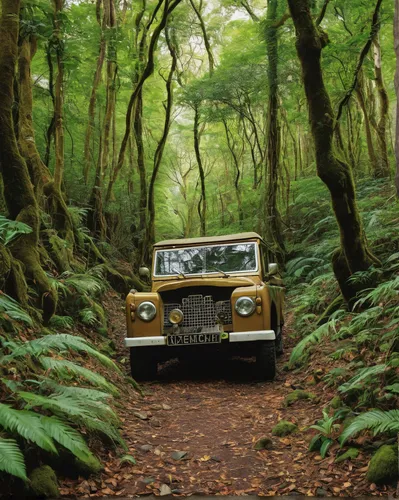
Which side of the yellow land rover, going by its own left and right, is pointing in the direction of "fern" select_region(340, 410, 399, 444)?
front

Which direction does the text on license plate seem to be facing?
toward the camera

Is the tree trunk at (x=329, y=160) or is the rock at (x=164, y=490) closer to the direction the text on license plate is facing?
the rock

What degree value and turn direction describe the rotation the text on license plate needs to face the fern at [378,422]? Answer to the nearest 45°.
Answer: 0° — it already faces it

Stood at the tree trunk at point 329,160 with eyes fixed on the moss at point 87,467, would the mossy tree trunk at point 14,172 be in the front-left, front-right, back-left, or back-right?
front-right

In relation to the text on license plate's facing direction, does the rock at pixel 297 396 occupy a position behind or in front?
in front

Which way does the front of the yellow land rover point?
toward the camera

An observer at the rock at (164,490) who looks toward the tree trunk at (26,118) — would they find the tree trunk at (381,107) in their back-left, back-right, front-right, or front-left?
front-right

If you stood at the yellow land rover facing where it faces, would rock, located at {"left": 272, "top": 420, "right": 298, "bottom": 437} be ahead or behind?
ahead

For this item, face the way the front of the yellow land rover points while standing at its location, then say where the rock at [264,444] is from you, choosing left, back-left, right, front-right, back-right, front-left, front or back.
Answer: front

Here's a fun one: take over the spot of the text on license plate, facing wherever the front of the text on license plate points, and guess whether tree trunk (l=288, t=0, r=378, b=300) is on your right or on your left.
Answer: on your left

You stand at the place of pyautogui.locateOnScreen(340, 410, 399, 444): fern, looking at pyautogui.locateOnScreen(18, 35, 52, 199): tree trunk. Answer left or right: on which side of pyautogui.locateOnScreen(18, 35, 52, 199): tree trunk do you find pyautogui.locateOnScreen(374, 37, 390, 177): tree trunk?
right

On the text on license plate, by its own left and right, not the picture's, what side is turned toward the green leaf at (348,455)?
front
